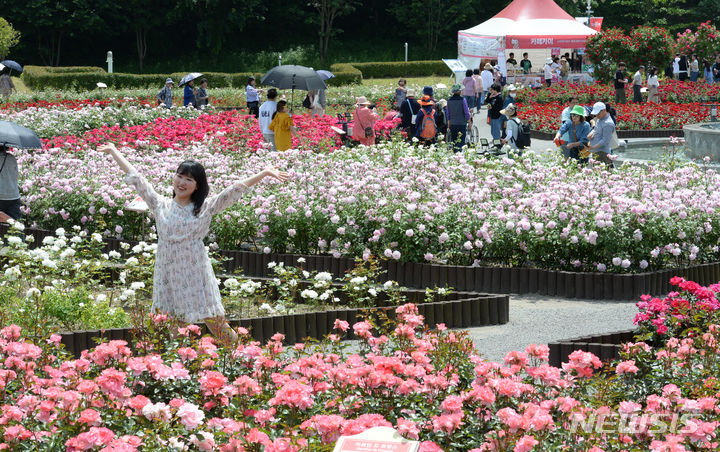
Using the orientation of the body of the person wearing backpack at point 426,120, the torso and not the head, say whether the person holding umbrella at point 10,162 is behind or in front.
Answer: behind

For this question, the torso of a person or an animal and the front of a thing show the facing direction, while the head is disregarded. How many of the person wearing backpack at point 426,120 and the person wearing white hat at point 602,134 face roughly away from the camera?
1

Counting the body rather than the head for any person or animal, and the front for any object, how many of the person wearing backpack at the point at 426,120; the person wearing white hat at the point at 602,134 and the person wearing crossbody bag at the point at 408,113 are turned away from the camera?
2

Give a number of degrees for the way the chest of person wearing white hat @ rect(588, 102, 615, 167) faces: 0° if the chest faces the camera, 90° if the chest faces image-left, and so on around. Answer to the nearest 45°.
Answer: approximately 90°

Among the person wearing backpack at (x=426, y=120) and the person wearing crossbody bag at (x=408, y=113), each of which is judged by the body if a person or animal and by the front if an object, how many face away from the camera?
2

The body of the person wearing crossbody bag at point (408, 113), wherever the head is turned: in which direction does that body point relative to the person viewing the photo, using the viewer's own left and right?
facing away from the viewer

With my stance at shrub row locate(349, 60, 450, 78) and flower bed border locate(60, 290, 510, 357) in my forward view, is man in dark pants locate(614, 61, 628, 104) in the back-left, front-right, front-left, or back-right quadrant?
front-left

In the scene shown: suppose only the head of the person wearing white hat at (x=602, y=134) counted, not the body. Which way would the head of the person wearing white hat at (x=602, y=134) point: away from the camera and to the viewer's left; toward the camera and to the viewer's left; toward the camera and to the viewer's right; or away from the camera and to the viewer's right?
toward the camera and to the viewer's left

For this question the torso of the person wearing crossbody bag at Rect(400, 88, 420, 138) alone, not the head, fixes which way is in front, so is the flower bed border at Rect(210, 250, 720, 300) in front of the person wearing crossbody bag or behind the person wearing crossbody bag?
behind

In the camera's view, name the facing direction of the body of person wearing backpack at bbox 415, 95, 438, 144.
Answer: away from the camera

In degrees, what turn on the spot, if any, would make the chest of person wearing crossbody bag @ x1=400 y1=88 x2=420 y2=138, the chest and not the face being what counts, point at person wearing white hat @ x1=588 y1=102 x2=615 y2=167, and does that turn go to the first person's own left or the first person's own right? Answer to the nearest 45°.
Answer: approximately 135° to the first person's own right

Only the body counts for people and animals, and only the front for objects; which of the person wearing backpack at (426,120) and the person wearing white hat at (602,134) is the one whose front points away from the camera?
the person wearing backpack

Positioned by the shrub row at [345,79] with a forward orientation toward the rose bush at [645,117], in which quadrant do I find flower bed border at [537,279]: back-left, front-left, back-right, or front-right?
front-right

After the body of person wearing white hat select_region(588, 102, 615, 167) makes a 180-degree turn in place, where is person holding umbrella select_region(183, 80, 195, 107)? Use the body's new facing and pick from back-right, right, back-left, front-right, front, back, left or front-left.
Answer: back-left
